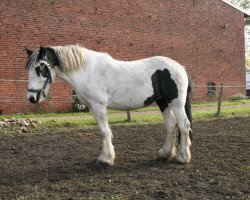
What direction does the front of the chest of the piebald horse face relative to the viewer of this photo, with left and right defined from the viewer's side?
facing to the left of the viewer
